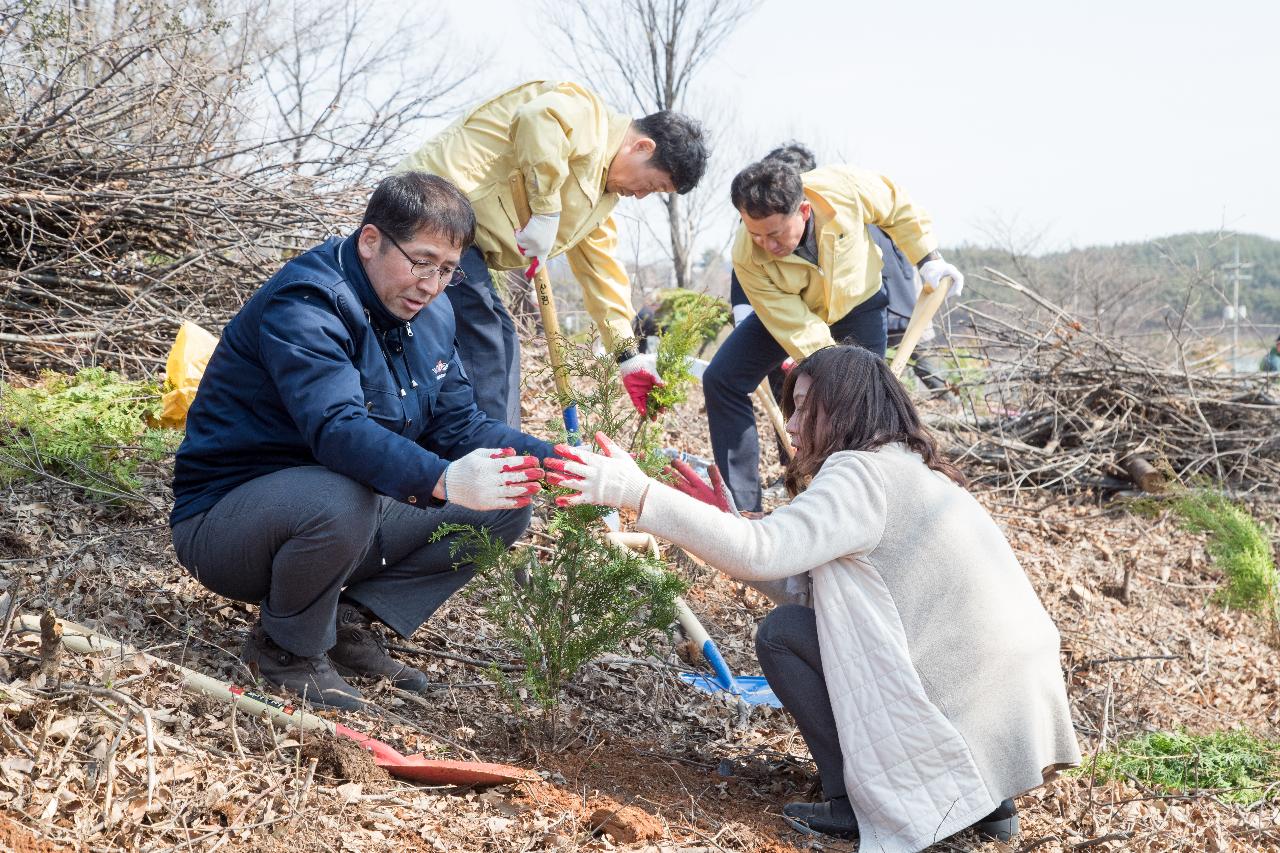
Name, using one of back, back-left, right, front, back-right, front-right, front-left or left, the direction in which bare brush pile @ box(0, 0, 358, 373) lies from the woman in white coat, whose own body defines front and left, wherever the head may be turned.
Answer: front-right

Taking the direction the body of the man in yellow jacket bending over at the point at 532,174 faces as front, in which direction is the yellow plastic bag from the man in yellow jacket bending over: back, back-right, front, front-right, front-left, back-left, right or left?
back

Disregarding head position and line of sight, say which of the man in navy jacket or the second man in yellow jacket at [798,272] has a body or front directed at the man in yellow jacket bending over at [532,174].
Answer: the second man in yellow jacket

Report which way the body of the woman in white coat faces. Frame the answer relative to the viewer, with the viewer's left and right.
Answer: facing to the left of the viewer

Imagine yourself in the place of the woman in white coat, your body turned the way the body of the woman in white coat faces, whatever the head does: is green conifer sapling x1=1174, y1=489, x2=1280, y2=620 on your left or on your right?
on your right

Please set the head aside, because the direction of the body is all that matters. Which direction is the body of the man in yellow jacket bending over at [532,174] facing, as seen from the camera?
to the viewer's right

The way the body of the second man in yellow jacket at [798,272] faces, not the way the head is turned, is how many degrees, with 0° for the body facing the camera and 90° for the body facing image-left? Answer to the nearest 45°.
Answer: approximately 45°

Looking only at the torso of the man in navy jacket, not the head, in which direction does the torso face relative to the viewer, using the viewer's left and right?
facing the viewer and to the right of the viewer

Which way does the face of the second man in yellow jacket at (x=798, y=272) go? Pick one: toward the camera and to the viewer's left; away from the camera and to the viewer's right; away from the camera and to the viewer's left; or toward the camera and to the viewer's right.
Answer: toward the camera and to the viewer's left

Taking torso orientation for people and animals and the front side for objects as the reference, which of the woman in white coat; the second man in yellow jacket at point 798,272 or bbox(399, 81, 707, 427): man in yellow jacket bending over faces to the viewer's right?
the man in yellow jacket bending over

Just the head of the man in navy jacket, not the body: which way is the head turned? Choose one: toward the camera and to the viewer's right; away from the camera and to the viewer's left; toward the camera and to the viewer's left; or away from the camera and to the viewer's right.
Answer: toward the camera and to the viewer's right

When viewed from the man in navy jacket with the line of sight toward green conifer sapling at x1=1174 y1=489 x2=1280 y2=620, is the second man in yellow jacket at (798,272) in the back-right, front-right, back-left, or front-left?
front-left

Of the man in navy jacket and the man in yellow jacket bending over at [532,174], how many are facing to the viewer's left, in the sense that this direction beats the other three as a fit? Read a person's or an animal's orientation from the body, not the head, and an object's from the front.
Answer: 0
